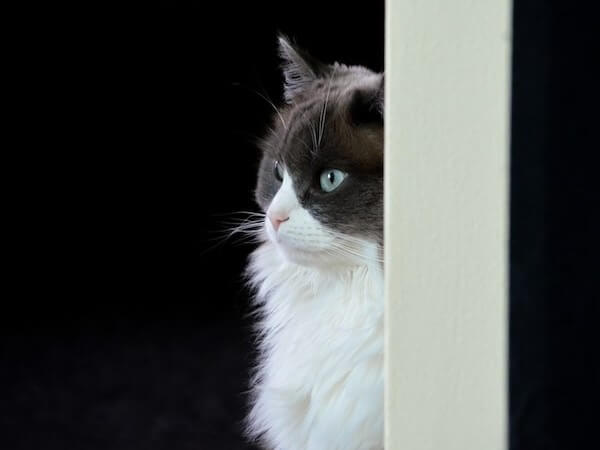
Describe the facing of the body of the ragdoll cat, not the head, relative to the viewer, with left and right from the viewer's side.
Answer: facing the viewer and to the left of the viewer
